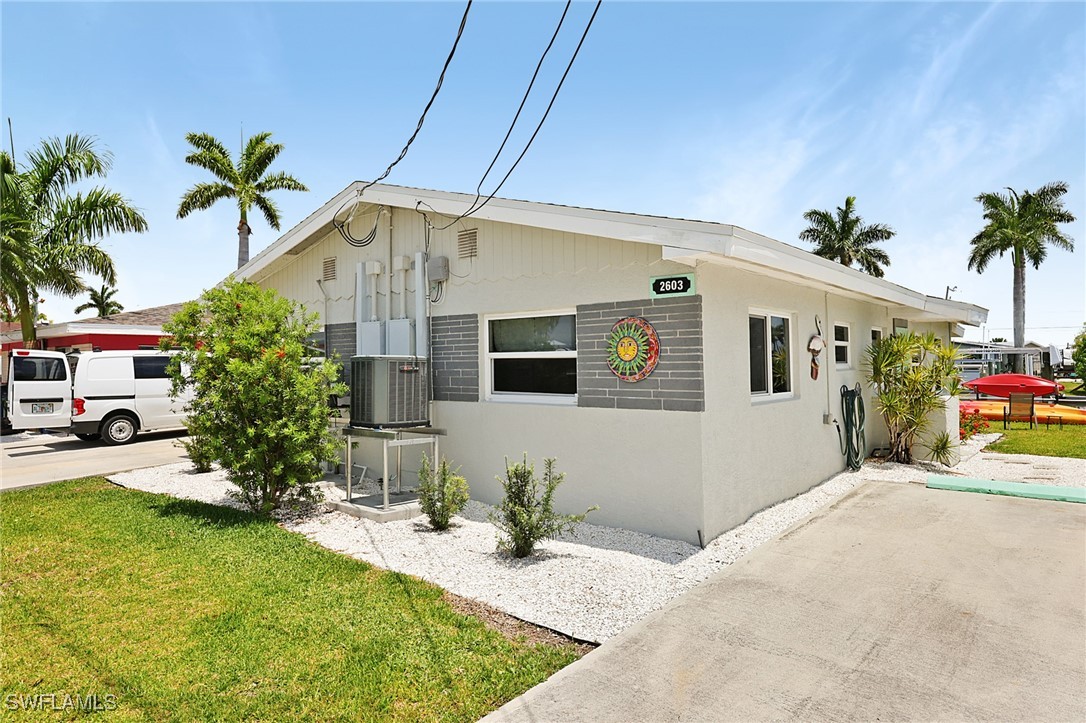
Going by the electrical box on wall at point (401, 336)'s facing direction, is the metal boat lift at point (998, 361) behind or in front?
behind

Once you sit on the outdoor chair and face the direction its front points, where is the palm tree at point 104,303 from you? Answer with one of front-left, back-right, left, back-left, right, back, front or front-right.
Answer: right

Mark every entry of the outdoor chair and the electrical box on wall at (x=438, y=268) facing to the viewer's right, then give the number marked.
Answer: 0

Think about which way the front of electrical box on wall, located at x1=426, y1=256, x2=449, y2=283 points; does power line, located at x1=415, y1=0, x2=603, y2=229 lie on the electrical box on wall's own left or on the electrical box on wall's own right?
on the electrical box on wall's own left

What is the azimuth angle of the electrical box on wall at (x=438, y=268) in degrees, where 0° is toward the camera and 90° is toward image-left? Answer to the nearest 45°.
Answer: approximately 45°

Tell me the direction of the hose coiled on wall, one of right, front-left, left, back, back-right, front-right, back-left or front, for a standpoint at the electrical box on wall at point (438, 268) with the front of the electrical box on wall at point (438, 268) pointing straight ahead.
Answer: back-left

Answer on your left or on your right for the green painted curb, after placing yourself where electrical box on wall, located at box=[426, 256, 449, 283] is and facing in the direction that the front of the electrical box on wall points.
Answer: on your left

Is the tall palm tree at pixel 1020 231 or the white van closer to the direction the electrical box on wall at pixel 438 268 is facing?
the white van

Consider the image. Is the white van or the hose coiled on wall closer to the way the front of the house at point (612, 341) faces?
the white van

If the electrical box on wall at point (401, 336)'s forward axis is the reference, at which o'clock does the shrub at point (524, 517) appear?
The shrub is roughly at 10 o'clock from the electrical box on wall.

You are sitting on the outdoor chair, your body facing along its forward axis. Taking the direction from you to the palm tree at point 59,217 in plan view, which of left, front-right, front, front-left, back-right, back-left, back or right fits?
front-right
